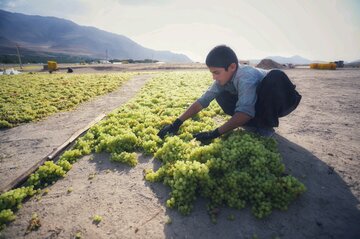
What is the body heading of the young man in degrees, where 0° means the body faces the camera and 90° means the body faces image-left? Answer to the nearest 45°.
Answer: approximately 45°

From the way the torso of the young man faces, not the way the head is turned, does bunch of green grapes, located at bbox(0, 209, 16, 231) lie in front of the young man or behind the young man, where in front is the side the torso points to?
in front

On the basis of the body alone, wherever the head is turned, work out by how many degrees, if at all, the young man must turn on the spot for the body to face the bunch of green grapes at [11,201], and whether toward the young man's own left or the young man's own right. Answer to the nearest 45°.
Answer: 0° — they already face it

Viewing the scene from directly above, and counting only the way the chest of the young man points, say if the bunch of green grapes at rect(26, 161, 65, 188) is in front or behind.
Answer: in front
